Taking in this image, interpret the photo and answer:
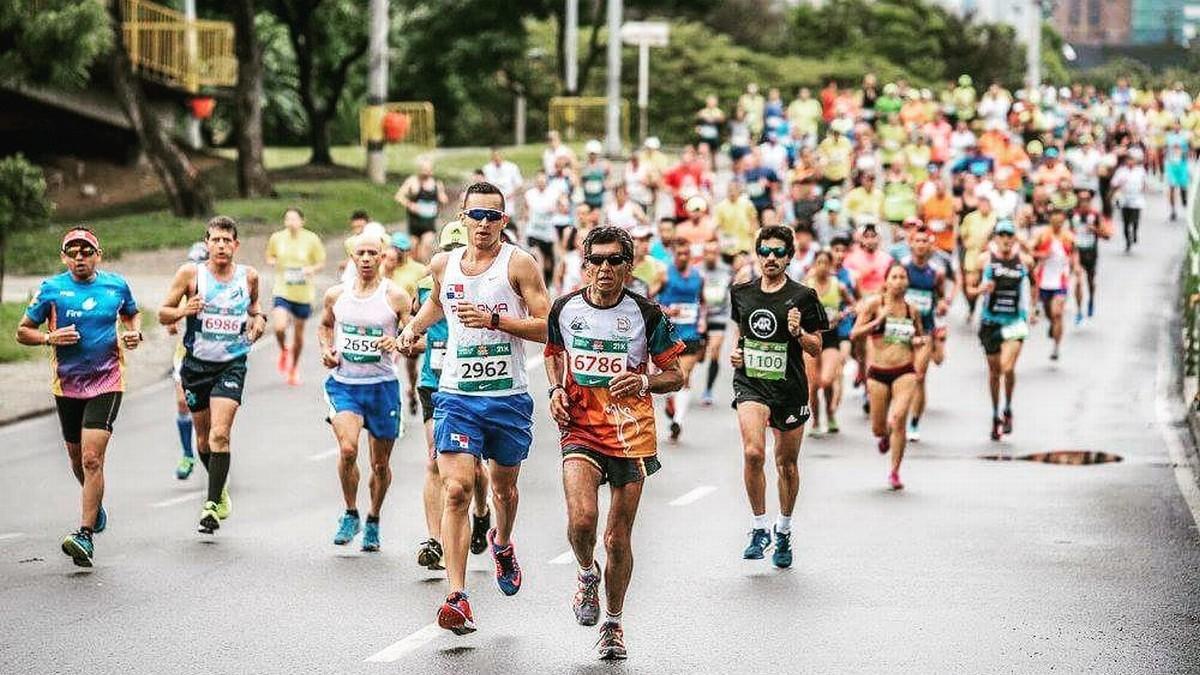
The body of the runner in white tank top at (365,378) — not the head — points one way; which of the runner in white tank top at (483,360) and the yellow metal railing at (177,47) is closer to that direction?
the runner in white tank top

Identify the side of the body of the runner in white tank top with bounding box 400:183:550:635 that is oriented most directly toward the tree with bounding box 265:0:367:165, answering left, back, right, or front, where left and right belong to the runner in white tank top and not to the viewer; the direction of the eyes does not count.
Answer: back

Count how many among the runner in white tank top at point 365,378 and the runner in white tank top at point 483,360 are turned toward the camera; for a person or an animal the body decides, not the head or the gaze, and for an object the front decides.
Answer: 2

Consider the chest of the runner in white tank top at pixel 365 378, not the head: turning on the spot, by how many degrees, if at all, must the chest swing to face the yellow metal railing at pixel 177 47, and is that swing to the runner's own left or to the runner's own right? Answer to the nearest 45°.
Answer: approximately 180°

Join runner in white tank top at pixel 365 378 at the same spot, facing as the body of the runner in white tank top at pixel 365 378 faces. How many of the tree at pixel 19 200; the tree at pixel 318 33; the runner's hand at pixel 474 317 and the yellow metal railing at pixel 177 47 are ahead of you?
1

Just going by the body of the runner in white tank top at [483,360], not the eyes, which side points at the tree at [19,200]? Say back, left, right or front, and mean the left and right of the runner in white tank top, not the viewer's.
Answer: back

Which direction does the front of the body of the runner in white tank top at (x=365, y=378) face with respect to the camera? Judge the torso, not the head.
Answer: toward the camera

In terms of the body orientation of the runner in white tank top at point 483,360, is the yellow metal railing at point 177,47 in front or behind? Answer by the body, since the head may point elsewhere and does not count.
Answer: behind

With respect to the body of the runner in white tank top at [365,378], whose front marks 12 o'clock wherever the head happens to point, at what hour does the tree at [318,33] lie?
The tree is roughly at 6 o'clock from the runner in white tank top.

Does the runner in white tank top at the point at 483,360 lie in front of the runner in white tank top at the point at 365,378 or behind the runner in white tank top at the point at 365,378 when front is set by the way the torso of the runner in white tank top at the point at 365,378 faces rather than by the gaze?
in front

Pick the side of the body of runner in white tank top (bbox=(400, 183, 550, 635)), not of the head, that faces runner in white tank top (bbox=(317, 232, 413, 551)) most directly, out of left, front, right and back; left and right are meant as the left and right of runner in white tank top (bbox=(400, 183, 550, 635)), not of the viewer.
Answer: back

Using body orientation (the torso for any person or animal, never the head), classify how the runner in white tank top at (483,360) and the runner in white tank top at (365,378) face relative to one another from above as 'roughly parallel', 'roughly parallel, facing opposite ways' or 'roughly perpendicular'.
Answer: roughly parallel

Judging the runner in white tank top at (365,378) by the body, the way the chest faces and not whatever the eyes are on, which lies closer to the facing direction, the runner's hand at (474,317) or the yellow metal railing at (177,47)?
the runner's hand
